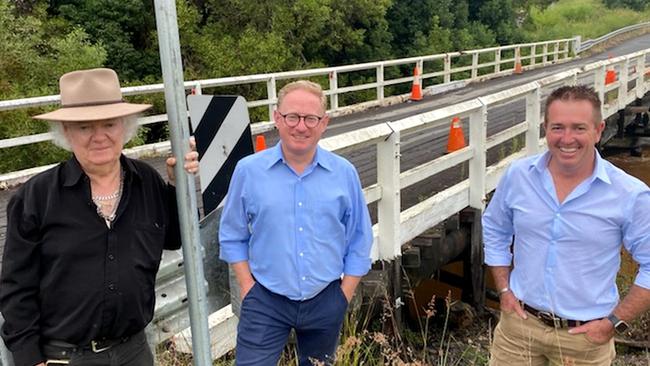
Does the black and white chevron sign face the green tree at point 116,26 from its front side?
no

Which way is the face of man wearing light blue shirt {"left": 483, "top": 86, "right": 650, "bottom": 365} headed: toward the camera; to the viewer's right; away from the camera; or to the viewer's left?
toward the camera

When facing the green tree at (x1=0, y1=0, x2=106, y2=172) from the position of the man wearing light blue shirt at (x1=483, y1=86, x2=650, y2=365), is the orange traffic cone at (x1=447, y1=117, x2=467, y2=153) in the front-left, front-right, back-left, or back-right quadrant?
front-right

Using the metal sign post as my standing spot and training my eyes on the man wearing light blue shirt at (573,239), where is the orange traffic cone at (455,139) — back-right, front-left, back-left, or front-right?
front-left

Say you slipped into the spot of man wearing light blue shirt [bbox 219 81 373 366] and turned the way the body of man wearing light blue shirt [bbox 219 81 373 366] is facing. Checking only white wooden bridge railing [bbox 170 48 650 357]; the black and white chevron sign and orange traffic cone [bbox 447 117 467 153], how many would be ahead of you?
0

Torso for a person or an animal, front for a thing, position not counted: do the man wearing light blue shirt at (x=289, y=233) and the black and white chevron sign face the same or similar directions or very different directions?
same or similar directions

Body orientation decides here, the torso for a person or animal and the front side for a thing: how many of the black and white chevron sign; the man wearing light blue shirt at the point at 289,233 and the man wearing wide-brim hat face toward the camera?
3

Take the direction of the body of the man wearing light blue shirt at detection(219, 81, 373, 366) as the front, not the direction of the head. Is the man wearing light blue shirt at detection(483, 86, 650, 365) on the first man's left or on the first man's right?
on the first man's left

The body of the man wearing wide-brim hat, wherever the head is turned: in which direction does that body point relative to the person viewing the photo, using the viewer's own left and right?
facing the viewer

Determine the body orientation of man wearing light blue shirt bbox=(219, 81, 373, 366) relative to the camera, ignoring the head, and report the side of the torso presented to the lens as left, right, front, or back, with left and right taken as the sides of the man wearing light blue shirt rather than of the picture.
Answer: front

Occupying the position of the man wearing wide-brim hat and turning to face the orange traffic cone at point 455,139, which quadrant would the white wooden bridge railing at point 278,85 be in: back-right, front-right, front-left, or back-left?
front-left

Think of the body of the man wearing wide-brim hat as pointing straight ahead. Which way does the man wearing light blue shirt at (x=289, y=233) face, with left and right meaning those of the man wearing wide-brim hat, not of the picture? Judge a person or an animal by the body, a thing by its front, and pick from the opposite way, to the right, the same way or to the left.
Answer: the same way

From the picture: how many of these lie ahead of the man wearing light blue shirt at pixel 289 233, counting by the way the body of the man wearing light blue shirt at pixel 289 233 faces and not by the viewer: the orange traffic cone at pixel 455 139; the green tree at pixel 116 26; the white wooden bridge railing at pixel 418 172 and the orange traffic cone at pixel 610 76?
0

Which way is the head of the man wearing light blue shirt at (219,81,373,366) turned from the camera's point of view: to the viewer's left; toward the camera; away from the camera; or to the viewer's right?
toward the camera

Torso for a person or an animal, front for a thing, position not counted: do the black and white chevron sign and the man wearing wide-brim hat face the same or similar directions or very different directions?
same or similar directions

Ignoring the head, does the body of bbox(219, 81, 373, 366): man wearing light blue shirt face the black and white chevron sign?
no

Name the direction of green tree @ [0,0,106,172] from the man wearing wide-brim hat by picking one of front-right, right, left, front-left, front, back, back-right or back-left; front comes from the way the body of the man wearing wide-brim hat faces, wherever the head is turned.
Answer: back

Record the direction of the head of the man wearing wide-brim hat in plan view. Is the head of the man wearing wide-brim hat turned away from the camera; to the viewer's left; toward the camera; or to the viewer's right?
toward the camera

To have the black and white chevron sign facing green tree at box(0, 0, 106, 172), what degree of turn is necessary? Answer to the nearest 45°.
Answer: approximately 180°
